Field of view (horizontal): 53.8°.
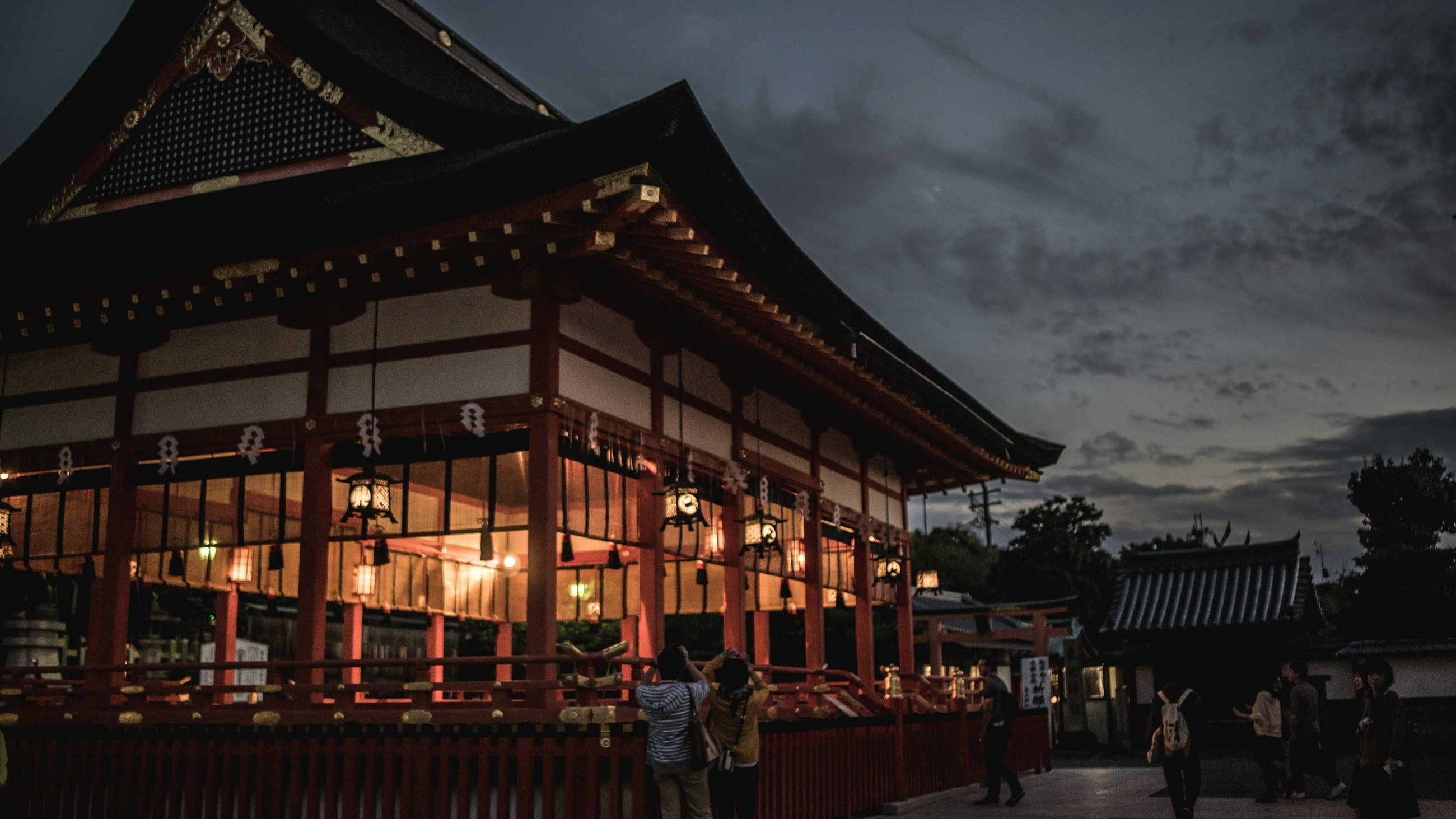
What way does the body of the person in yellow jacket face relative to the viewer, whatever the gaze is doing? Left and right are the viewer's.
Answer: facing away from the viewer

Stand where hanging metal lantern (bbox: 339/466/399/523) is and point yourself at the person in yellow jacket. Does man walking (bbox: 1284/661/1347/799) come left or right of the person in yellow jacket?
left

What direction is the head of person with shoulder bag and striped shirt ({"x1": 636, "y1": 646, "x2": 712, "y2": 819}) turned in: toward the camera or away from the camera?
away from the camera

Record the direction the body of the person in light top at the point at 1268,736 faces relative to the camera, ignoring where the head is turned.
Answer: to the viewer's left

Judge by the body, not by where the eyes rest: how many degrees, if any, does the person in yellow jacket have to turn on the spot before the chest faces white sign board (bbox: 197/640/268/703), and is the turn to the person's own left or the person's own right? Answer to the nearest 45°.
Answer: approximately 45° to the person's own left

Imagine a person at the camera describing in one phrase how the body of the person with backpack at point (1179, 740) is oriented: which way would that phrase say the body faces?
away from the camera

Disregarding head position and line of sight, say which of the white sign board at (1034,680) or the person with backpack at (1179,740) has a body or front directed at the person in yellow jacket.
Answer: the white sign board

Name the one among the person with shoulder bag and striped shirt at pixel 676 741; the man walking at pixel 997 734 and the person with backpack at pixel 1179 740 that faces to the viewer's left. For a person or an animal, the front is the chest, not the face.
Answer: the man walking

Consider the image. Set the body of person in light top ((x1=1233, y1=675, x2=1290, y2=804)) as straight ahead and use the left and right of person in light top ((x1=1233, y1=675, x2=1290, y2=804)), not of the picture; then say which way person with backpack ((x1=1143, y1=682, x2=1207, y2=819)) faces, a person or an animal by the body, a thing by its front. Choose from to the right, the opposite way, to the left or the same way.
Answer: to the right

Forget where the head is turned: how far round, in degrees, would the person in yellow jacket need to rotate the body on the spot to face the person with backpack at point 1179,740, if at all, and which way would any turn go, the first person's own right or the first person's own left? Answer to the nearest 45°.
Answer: approximately 45° to the first person's own right

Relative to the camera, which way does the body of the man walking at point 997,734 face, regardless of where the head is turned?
to the viewer's left

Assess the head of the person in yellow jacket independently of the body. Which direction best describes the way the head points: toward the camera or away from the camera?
away from the camera
